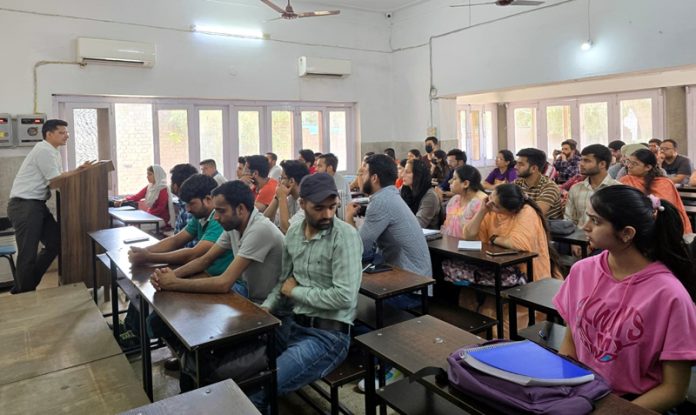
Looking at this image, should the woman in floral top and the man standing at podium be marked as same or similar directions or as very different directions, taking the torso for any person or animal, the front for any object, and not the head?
very different directions

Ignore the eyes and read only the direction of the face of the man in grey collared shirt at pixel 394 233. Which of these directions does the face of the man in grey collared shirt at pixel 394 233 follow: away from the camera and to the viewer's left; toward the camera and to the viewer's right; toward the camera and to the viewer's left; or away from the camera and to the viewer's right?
away from the camera and to the viewer's left

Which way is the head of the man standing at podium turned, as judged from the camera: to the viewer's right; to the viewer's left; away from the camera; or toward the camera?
to the viewer's right

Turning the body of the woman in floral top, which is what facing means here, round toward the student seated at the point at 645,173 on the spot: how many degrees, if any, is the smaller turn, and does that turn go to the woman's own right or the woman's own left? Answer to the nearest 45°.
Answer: approximately 180°

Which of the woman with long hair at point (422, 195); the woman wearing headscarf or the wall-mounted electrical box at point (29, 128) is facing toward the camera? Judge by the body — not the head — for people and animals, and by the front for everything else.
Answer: the wall-mounted electrical box

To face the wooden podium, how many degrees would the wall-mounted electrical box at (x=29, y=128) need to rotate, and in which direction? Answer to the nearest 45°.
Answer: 0° — it already faces it

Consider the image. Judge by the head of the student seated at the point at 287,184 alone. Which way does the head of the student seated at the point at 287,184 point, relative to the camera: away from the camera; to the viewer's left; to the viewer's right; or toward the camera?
to the viewer's left

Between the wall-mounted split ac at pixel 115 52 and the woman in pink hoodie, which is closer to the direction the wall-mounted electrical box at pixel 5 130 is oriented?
the woman in pink hoodie

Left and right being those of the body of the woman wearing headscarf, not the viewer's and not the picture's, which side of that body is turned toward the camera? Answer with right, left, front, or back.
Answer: left

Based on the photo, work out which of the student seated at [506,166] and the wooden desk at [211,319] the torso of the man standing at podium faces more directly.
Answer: the student seated

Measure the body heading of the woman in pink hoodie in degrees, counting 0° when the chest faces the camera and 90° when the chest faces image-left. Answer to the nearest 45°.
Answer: approximately 45°

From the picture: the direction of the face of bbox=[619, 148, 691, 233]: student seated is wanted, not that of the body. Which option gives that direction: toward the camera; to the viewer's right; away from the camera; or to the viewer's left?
to the viewer's left
